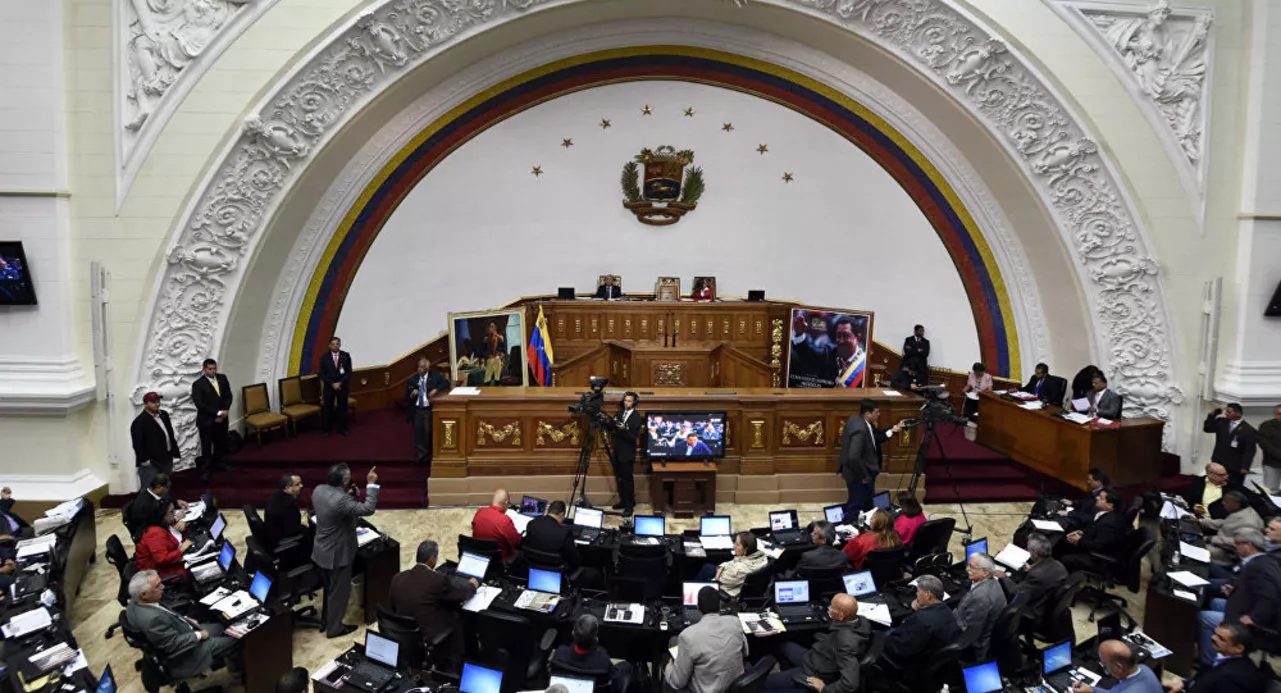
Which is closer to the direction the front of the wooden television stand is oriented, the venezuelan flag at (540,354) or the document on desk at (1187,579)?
the document on desk

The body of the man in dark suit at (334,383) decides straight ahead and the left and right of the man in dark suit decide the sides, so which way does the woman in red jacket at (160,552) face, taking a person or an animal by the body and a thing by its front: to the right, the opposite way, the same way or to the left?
to the left

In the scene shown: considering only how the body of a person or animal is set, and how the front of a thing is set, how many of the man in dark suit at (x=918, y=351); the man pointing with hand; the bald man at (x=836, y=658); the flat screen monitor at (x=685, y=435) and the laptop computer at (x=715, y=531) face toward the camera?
3

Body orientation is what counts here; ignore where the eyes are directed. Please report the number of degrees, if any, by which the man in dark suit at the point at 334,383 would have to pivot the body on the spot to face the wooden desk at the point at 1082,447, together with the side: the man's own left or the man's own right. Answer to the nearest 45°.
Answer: approximately 45° to the man's own left

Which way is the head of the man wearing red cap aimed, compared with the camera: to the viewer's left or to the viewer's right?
to the viewer's right

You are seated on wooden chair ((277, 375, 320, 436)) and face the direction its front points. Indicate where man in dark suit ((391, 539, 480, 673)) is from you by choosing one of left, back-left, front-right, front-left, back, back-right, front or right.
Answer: front-right

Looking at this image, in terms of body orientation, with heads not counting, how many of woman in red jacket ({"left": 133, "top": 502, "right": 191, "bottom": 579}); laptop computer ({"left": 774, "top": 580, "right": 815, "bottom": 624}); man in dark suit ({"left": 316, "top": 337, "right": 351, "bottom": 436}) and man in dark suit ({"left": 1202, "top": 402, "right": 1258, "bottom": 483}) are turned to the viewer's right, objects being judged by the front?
1

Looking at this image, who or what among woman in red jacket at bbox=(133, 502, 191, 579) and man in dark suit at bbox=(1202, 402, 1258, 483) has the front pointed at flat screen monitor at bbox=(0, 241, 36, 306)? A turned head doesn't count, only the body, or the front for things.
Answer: the man in dark suit

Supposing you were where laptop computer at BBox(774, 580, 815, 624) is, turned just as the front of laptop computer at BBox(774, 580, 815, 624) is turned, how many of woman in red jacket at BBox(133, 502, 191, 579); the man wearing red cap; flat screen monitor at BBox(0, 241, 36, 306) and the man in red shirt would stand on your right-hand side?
4

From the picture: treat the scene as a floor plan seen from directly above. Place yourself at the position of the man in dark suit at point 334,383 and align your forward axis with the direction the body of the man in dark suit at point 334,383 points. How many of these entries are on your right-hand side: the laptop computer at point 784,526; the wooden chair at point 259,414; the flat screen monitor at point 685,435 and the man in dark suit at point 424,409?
1

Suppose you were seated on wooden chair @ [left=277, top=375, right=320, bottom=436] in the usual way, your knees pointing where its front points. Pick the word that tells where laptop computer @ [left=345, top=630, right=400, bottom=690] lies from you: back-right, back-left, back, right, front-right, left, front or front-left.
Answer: front-right
